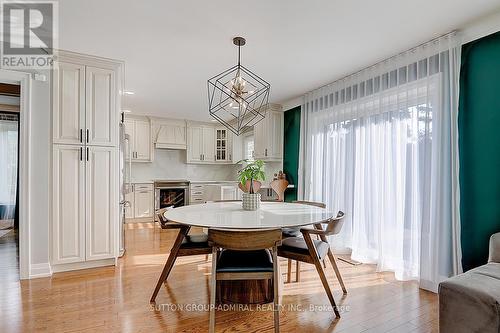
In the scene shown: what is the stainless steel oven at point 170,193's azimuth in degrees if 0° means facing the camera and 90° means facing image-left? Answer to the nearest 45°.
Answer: approximately 0°

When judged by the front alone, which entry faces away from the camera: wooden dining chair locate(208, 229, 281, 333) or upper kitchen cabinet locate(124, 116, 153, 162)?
the wooden dining chair

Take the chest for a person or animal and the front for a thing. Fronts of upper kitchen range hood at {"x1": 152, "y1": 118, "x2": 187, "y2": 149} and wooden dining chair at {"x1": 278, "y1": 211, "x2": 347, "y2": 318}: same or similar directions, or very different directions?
very different directions

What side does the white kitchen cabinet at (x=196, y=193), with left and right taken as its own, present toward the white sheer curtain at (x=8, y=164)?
right

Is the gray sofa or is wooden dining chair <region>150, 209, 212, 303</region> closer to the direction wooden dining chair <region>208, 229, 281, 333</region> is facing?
the wooden dining chair

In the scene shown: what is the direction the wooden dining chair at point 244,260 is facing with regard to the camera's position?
facing away from the viewer

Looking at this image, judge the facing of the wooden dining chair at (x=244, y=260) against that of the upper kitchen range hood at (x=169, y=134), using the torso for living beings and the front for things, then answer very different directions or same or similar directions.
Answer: very different directions

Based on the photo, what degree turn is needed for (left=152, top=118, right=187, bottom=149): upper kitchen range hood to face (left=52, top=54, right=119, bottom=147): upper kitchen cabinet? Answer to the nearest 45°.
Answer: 0° — it already faces it
